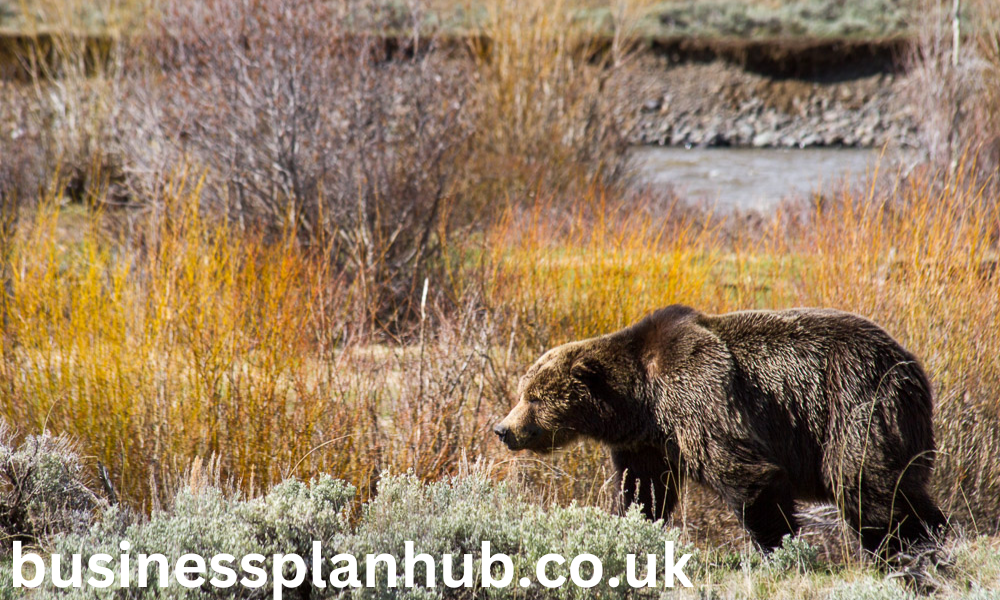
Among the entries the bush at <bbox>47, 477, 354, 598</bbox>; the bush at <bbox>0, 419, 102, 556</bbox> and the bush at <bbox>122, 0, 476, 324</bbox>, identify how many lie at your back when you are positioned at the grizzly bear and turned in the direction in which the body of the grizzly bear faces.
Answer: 0

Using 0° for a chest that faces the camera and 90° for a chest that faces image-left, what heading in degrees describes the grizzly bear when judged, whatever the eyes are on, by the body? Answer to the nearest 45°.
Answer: approximately 90°

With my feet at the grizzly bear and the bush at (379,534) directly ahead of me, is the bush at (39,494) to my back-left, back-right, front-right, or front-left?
front-right

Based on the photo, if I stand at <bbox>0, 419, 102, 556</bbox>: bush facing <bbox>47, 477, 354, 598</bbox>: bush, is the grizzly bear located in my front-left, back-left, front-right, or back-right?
front-left

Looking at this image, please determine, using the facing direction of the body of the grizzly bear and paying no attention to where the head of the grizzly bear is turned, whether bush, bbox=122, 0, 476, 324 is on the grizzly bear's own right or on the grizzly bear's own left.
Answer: on the grizzly bear's own right

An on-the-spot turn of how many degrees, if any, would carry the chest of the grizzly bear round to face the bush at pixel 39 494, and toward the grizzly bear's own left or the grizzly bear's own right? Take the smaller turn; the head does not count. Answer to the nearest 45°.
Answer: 0° — it already faces it

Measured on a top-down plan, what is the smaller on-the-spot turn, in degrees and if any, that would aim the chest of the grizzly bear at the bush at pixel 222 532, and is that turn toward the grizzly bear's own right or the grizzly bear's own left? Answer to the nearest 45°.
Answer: approximately 45° to the grizzly bear's own left

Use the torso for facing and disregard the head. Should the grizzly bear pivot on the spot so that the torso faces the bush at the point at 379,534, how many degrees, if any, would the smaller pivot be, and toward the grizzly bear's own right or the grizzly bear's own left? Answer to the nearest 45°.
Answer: approximately 45° to the grizzly bear's own left
